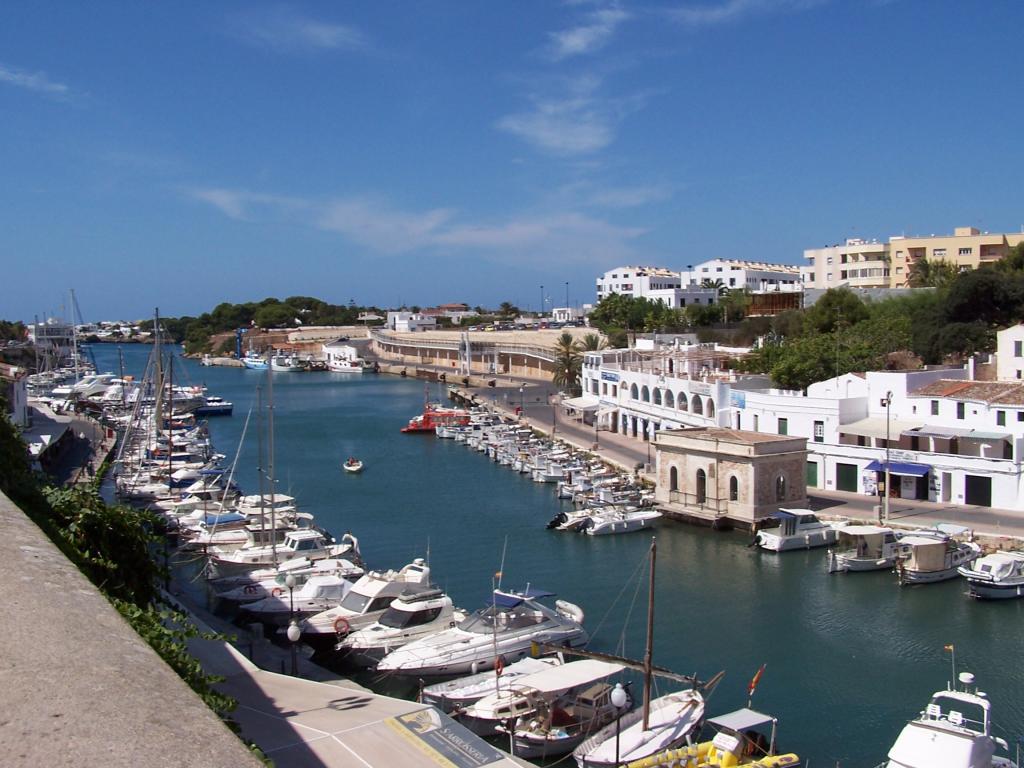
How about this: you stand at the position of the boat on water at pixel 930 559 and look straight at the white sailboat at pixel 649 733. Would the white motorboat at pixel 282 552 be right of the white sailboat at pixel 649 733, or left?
right

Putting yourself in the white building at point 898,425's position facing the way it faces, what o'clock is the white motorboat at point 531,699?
The white motorboat is roughly at 11 o'clock from the white building.

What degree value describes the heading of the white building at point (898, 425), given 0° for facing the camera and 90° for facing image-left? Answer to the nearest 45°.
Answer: approximately 45°

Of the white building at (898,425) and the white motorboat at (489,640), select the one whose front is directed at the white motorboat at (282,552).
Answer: the white building

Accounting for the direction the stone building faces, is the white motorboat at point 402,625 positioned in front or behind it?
in front
